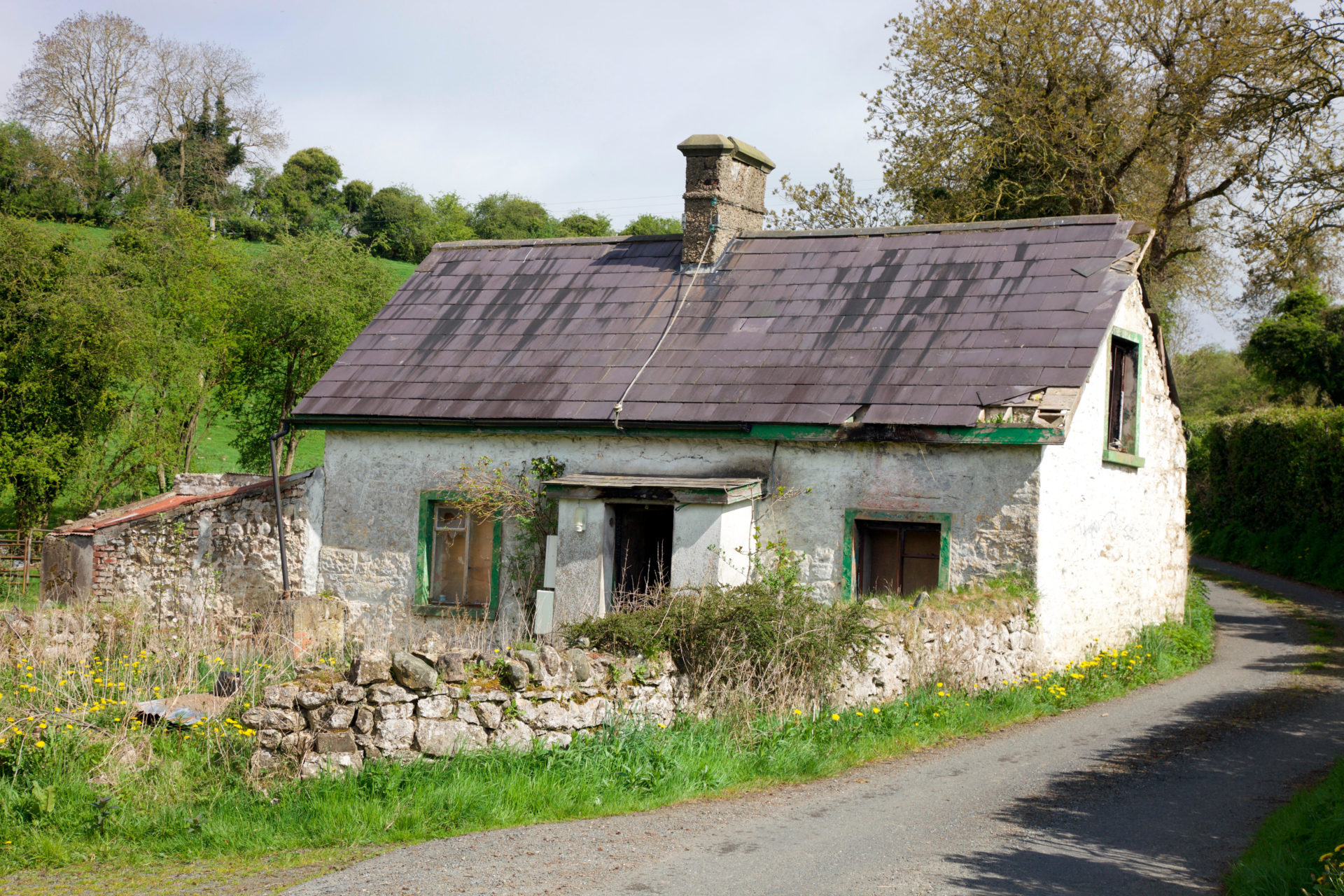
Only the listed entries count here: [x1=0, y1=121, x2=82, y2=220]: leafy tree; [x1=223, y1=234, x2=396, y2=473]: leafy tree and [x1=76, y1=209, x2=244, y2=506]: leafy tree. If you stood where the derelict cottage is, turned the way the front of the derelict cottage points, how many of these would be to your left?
0

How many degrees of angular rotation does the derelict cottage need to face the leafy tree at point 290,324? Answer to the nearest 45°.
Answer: approximately 90° to its right

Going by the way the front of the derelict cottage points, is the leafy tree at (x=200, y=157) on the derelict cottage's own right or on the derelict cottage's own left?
on the derelict cottage's own right

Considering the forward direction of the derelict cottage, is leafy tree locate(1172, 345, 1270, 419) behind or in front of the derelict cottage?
behind

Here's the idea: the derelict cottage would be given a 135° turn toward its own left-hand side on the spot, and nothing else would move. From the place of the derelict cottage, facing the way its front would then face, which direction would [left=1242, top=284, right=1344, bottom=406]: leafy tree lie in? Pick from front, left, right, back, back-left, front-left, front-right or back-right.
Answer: front-left

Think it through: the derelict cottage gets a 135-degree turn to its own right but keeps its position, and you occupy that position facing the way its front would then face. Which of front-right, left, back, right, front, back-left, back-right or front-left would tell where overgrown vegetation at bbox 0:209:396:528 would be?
front-left

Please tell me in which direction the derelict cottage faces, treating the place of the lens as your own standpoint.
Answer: facing the viewer and to the left of the viewer

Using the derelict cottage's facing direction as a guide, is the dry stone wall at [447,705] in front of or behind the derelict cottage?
in front

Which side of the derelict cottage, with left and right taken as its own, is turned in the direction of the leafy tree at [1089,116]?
back
